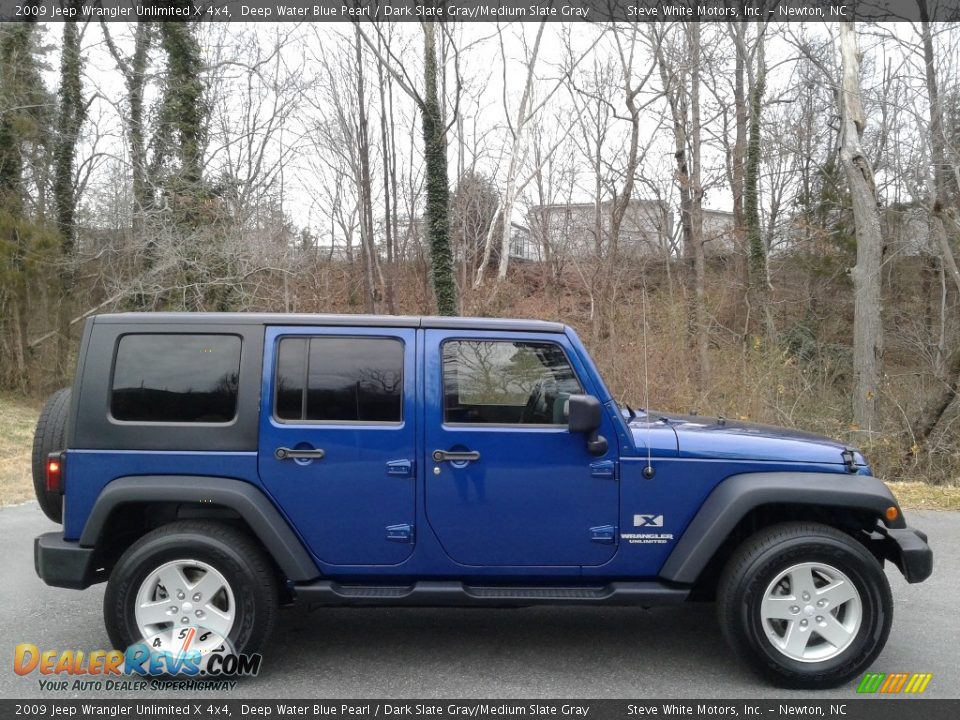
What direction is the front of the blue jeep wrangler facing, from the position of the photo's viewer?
facing to the right of the viewer

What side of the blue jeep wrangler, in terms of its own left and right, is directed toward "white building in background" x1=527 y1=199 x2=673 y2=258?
left
